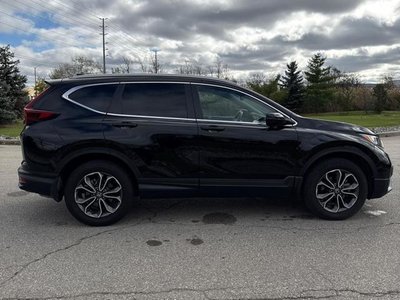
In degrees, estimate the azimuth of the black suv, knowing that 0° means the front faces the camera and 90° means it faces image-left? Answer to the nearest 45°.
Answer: approximately 270°

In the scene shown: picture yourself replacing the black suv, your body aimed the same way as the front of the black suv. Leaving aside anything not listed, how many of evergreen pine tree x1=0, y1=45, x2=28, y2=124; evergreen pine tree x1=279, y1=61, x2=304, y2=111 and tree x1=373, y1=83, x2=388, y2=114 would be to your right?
0

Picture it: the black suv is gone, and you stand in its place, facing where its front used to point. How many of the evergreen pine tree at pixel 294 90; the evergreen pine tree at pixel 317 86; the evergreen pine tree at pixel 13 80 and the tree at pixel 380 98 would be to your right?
0

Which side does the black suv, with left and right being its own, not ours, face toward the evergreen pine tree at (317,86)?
left

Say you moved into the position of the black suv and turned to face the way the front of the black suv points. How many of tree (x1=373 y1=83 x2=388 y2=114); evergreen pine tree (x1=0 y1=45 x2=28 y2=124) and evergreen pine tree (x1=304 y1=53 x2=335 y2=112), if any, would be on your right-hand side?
0

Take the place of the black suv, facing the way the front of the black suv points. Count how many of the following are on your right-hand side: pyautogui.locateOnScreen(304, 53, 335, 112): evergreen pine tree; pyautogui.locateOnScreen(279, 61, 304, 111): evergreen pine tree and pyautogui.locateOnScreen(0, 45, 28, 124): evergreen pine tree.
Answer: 0

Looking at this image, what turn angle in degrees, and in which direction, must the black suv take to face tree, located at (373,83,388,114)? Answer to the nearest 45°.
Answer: approximately 45° to its left

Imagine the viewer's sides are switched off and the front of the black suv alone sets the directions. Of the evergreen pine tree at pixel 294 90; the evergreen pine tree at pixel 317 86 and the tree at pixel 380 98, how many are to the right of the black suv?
0

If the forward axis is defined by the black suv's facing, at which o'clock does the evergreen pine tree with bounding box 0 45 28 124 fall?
The evergreen pine tree is roughly at 8 o'clock from the black suv.

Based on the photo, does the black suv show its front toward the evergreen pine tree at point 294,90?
no
